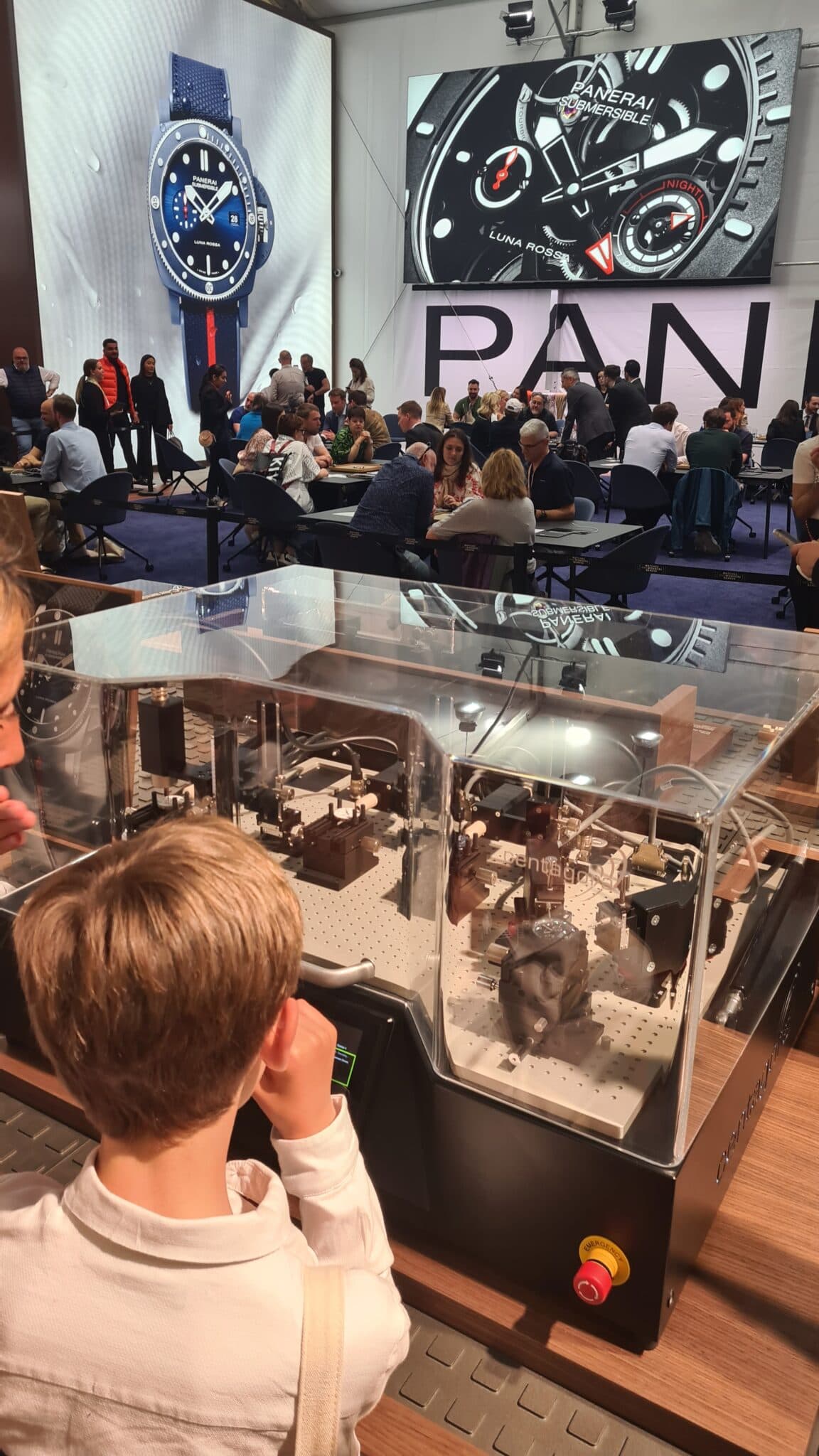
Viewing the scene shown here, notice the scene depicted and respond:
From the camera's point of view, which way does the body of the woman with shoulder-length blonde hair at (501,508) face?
away from the camera

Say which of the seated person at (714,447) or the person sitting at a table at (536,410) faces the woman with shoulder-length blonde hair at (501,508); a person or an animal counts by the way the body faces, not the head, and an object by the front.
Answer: the person sitting at a table

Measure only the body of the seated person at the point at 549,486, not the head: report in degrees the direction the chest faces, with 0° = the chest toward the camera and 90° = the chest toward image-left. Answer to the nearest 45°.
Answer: approximately 45°

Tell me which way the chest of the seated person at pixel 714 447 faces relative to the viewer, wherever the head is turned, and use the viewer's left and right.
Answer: facing away from the viewer

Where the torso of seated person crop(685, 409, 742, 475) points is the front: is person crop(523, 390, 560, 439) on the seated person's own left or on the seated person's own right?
on the seated person's own left

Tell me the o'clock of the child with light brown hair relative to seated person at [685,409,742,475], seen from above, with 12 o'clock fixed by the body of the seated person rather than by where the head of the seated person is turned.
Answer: The child with light brown hair is roughly at 6 o'clock from the seated person.

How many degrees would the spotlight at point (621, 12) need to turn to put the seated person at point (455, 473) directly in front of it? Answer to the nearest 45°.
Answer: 0° — it already faces them

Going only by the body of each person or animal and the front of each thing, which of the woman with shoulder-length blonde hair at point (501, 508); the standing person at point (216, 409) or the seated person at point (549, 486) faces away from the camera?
the woman with shoulder-length blonde hair

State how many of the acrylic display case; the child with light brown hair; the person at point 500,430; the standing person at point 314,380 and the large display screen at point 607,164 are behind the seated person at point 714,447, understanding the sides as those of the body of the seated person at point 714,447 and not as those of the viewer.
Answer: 2

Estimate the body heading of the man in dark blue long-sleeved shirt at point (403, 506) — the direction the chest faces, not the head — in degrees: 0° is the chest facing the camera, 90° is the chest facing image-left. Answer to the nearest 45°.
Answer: approximately 225°
